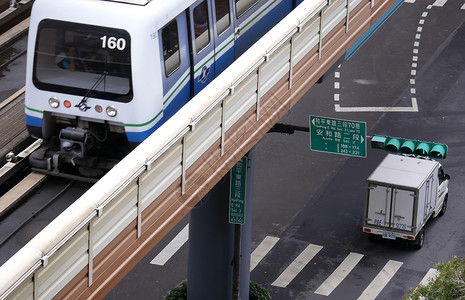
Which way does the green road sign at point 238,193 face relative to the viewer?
toward the camera

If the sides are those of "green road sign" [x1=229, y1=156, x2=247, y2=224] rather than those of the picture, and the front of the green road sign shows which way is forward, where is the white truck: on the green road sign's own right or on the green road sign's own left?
on the green road sign's own left

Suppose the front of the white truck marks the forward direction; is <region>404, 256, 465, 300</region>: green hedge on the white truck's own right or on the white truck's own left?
on the white truck's own right

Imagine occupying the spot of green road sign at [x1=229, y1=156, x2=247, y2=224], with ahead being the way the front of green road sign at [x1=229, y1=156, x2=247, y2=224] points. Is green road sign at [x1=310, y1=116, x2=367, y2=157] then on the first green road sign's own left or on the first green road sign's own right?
on the first green road sign's own left

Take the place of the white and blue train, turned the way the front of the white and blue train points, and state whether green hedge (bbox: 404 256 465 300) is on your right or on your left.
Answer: on your left

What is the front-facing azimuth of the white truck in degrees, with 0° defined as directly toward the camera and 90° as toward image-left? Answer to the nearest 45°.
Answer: approximately 225°

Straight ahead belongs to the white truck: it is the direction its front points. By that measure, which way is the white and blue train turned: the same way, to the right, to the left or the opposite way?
the opposite way

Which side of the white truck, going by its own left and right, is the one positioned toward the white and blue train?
left

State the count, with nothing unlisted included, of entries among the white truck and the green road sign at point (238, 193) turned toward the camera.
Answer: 1
